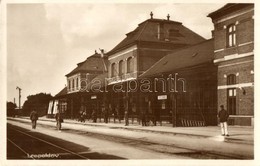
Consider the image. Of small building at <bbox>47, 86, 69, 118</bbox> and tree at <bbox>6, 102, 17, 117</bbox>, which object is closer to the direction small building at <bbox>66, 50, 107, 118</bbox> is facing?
the tree

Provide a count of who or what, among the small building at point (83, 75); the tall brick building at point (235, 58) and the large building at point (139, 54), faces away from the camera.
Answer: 0

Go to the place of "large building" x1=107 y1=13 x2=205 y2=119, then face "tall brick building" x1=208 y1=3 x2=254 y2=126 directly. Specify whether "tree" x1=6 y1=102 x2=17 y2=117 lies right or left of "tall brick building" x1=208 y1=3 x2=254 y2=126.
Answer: right

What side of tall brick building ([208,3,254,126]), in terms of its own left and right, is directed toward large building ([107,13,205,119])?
right

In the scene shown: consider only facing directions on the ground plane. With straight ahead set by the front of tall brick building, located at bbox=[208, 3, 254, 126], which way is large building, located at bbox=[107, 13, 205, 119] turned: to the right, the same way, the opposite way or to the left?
the same way

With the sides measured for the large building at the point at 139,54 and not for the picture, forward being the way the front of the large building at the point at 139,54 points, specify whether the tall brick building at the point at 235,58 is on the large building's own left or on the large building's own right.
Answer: on the large building's own left

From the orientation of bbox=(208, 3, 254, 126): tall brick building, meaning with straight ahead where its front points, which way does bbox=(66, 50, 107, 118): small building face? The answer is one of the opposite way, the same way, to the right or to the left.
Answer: the same way

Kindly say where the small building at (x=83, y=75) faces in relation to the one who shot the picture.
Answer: facing the viewer and to the left of the viewer

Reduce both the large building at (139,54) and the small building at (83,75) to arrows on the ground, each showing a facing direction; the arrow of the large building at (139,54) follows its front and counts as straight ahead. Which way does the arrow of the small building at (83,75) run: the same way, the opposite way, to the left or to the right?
the same way

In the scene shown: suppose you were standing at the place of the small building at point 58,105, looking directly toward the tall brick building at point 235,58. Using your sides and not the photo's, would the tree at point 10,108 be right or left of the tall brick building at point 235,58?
right

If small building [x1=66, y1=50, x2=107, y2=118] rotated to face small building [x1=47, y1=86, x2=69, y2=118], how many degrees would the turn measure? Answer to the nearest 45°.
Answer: approximately 135° to its right

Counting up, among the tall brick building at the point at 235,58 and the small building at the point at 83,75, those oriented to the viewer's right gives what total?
0
